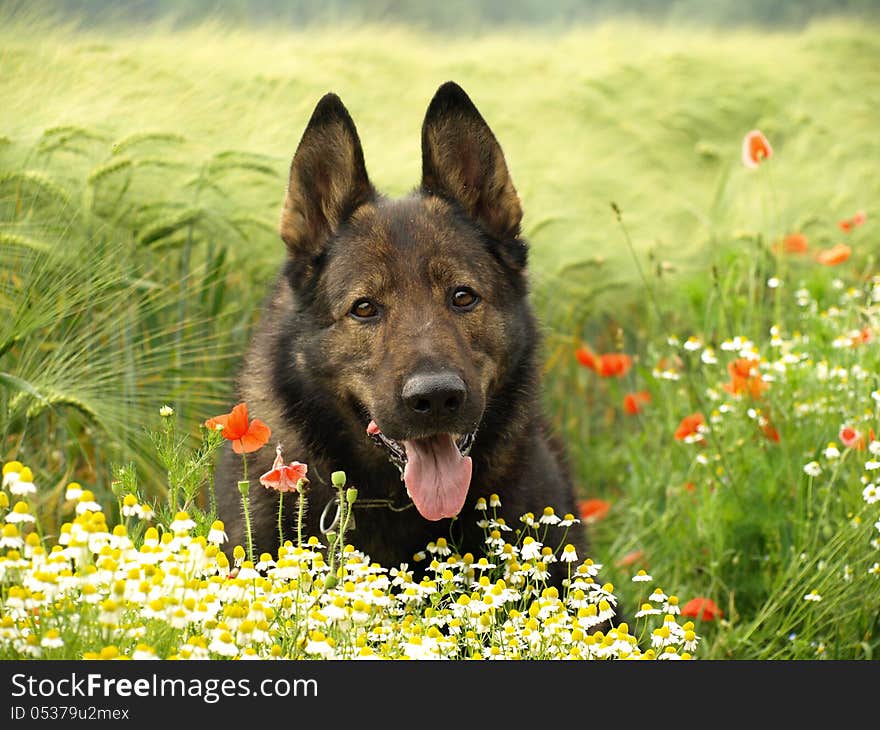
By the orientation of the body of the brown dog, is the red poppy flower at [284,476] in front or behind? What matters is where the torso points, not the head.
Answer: in front

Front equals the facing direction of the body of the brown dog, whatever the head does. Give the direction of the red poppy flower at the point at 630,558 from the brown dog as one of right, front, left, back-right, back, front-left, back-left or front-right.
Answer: back-left

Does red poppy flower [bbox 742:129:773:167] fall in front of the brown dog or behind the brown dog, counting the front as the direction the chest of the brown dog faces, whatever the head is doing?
behind

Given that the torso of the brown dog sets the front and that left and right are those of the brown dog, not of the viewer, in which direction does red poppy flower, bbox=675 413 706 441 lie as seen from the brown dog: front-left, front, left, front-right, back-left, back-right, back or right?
back-left

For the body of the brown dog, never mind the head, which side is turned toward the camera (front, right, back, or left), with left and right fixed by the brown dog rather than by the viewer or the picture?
front

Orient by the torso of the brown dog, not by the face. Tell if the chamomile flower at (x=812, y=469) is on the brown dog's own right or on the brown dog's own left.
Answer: on the brown dog's own left
